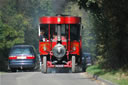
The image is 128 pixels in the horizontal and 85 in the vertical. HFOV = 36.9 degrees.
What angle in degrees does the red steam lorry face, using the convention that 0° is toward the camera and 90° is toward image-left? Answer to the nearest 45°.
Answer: approximately 0°
